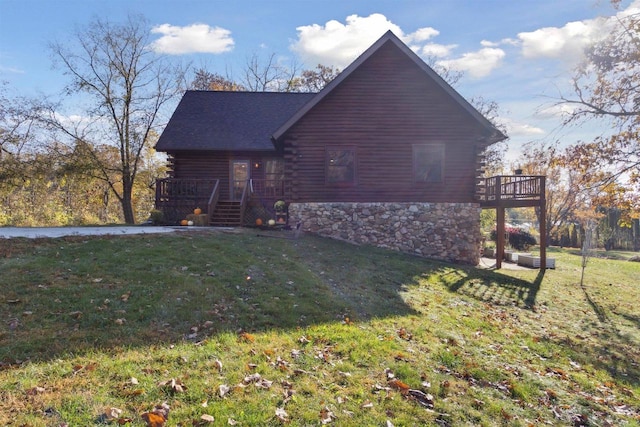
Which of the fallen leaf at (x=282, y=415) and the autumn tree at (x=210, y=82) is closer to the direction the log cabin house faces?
the fallen leaf

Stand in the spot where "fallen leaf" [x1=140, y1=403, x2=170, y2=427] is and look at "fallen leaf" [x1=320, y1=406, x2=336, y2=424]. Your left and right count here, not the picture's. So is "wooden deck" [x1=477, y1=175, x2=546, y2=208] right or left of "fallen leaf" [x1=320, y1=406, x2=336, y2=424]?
left

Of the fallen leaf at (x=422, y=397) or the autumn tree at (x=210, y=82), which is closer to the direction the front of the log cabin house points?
the fallen leaf

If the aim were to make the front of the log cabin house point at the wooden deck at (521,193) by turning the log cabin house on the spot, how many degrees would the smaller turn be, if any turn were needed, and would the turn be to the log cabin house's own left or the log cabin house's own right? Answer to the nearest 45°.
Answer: approximately 90° to the log cabin house's own left

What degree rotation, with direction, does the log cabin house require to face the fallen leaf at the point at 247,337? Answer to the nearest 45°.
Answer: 0° — it already faces it

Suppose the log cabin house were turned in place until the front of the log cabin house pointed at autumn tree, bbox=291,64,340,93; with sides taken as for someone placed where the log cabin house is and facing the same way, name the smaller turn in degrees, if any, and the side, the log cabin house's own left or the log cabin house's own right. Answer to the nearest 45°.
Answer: approximately 180°

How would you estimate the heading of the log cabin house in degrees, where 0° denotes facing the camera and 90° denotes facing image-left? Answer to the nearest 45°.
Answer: approximately 0°

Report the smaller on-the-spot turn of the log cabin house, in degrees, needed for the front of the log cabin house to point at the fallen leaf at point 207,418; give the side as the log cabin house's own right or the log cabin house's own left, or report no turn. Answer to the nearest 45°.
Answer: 0° — it already faces it

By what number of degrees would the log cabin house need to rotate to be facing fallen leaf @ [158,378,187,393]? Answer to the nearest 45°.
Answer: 0° — it already faces it
